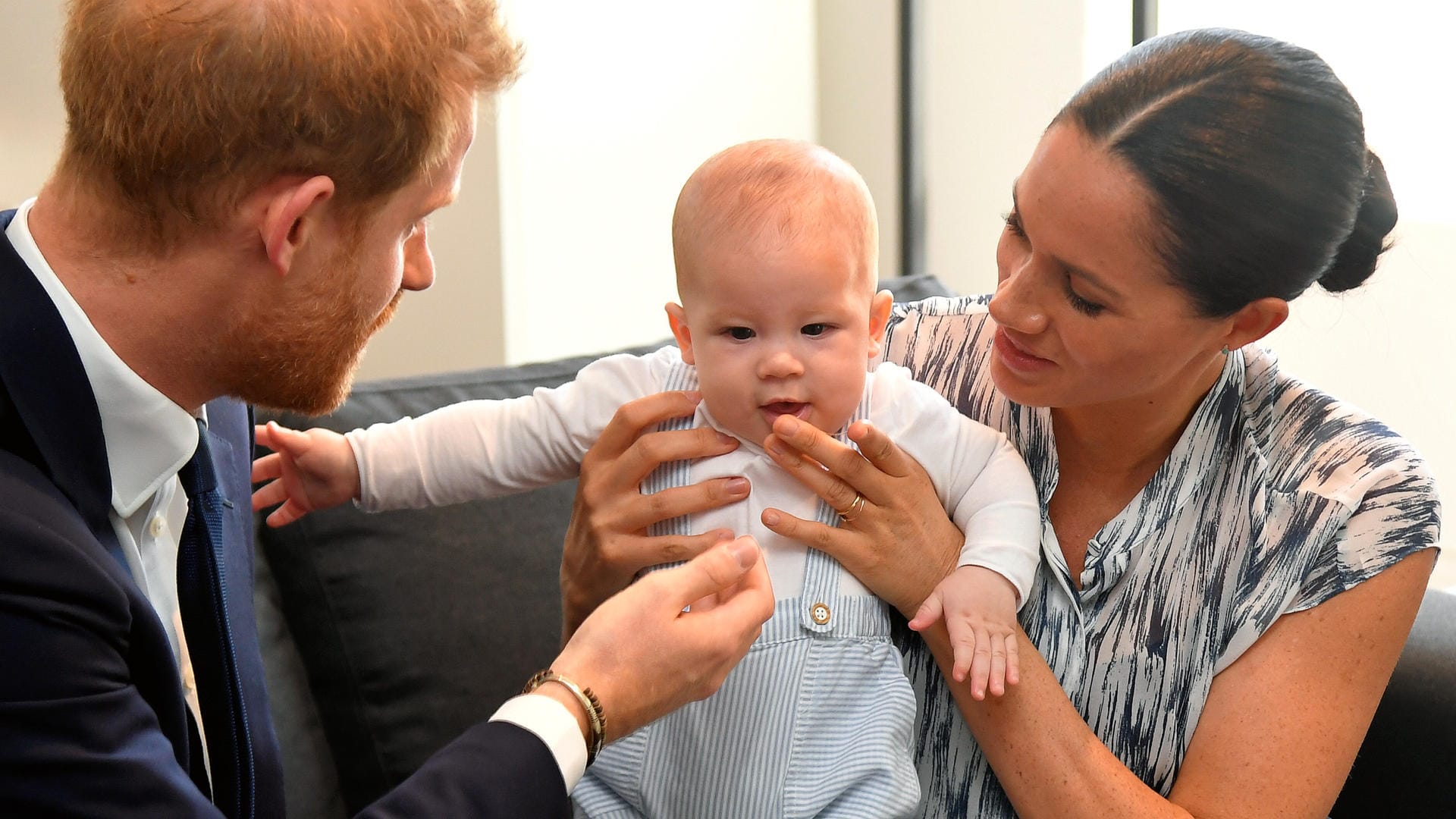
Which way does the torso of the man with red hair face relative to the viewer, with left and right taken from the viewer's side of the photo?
facing to the right of the viewer

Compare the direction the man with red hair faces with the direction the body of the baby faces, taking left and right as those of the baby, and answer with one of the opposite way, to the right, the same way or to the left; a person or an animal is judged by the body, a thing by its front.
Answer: to the left

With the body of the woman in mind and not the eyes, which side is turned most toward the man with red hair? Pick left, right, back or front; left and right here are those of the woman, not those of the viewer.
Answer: front

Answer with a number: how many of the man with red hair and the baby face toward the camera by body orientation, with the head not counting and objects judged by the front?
1

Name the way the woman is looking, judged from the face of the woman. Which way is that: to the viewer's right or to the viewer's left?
to the viewer's left

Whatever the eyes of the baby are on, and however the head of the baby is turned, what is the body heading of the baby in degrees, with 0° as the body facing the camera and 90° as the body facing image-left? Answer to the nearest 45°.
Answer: approximately 0°

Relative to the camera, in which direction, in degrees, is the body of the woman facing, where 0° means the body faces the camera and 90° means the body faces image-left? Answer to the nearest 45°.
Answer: approximately 45°
